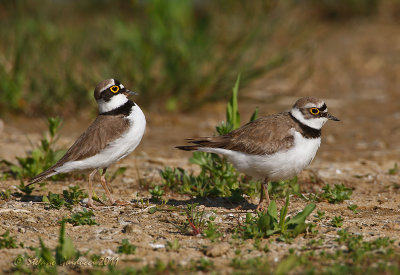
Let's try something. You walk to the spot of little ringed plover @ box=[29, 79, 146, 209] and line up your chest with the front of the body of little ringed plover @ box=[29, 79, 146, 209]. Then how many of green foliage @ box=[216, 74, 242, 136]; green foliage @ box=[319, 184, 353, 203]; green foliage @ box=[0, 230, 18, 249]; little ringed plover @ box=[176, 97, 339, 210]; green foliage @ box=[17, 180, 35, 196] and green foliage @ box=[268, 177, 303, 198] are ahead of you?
4

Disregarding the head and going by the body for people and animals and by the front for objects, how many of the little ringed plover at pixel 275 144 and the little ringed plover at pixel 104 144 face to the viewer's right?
2

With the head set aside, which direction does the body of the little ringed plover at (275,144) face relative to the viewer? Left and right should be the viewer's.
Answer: facing to the right of the viewer

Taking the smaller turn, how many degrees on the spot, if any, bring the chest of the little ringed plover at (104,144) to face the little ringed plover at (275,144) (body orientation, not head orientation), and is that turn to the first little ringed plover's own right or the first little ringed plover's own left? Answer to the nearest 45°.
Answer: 0° — it already faces it

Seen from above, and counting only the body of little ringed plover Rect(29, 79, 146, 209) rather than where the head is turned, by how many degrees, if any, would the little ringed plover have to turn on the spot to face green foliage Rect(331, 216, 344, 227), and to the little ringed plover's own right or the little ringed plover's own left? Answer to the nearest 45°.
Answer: approximately 45° to the little ringed plover's own right

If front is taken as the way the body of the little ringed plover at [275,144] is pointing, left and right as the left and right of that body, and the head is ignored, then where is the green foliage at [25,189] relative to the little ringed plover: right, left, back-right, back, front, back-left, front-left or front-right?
back

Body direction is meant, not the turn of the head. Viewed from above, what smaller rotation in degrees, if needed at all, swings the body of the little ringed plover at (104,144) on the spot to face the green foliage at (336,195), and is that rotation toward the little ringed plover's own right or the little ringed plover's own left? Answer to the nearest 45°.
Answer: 0° — it already faces it

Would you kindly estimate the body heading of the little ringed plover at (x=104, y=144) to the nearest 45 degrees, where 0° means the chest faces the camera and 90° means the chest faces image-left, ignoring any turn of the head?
approximately 270°

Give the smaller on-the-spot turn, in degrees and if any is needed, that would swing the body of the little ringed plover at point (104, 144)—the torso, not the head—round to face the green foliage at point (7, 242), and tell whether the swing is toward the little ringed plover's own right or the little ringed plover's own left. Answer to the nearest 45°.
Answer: approximately 135° to the little ringed plover's own right

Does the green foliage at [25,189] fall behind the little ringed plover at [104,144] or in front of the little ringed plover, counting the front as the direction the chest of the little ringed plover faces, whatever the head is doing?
behind

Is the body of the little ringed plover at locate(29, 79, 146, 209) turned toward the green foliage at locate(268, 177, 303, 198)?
yes

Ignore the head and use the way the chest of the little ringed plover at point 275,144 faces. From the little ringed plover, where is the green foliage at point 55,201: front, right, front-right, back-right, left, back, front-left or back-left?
back
